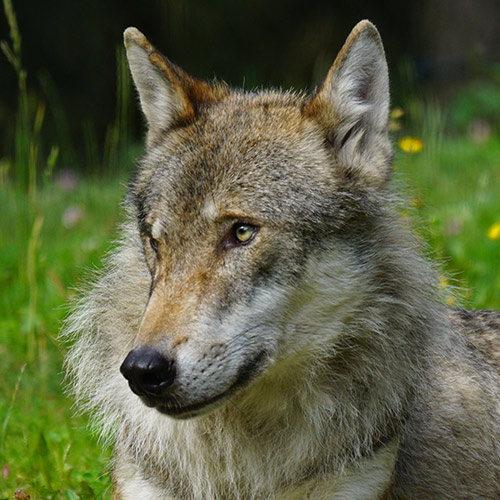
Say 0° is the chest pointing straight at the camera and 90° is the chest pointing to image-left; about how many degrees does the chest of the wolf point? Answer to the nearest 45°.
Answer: approximately 45°
